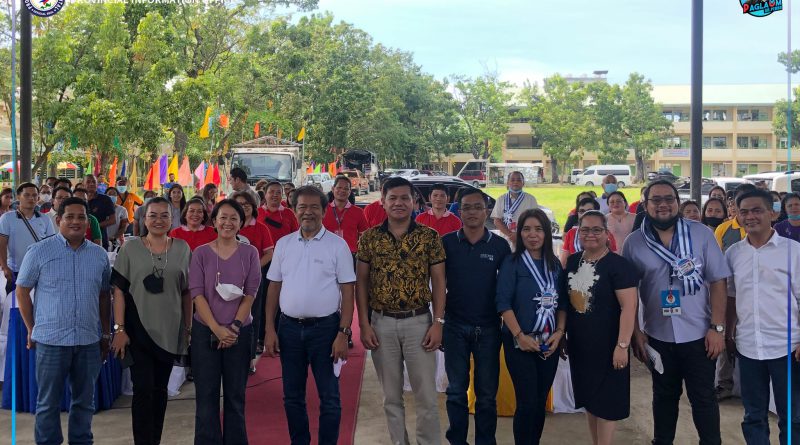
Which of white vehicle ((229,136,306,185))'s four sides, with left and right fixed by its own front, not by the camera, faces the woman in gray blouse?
front

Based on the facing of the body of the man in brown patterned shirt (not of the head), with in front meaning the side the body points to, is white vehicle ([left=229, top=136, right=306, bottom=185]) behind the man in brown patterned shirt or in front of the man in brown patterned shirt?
behind

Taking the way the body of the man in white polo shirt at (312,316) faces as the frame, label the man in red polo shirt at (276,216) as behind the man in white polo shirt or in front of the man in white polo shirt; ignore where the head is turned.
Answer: behind

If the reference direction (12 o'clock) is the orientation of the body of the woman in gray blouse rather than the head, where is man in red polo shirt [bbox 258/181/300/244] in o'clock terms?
The man in red polo shirt is roughly at 7 o'clock from the woman in gray blouse.

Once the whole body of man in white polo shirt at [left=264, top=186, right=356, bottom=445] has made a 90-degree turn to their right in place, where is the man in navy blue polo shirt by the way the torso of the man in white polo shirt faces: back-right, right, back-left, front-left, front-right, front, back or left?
back

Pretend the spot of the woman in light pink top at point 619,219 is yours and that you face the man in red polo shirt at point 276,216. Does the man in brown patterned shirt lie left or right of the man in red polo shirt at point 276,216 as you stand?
left

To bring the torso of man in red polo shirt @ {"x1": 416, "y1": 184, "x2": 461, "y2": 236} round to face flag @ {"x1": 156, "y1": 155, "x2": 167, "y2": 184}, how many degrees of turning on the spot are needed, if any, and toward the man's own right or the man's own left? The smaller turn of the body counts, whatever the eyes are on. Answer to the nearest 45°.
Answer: approximately 135° to the man's own right

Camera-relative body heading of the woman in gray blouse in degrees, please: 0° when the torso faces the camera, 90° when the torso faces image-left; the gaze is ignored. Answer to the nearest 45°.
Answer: approximately 0°

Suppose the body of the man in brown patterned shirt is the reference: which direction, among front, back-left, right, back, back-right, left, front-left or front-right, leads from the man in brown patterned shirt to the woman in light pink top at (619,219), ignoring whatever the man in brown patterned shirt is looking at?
back-left

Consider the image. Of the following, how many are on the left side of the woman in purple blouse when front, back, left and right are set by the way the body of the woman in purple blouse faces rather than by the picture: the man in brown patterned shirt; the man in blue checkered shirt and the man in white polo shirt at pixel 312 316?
2
